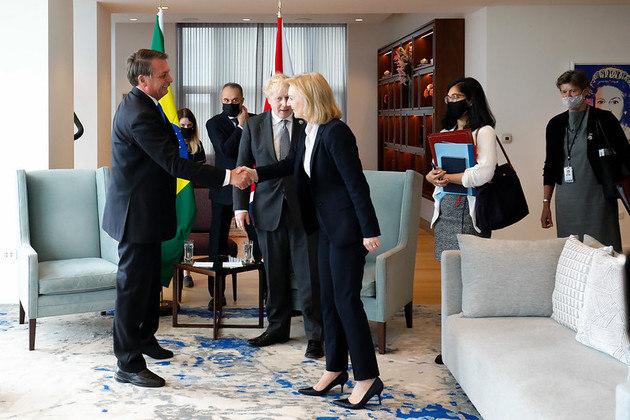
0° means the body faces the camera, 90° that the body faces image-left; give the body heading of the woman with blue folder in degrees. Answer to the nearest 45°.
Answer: approximately 45°

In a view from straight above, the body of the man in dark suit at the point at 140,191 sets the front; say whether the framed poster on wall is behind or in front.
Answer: in front

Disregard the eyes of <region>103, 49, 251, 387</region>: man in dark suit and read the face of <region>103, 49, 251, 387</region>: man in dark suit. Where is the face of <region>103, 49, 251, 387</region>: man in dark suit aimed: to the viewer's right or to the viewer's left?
to the viewer's right

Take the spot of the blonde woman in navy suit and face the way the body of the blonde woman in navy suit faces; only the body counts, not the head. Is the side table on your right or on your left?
on your right

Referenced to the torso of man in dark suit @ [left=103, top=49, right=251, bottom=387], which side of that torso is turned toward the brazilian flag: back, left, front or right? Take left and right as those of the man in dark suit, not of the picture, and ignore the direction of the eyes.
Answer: left

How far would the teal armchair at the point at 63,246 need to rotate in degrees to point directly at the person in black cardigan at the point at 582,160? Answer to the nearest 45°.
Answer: approximately 45° to its left

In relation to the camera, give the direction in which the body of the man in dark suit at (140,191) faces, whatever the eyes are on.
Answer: to the viewer's right

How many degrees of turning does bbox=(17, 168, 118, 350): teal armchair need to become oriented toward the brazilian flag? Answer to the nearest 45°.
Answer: approximately 90° to its left

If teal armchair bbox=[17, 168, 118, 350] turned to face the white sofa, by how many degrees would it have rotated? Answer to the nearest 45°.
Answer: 0° — it already faces it

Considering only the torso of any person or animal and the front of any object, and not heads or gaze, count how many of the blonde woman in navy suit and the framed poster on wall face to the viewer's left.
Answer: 1

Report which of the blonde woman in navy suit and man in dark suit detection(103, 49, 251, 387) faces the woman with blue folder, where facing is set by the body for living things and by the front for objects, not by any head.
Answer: the man in dark suit

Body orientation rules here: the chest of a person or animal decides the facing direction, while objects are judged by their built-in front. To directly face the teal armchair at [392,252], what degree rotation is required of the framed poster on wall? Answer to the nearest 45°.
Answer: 0° — it already faces it

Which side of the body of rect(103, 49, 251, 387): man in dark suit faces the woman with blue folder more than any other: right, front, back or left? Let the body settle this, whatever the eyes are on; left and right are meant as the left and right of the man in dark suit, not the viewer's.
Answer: front

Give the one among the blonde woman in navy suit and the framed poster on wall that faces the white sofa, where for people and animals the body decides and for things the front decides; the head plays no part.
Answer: the framed poster on wall

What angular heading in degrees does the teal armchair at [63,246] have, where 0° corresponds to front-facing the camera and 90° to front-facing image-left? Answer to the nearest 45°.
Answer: approximately 315°
